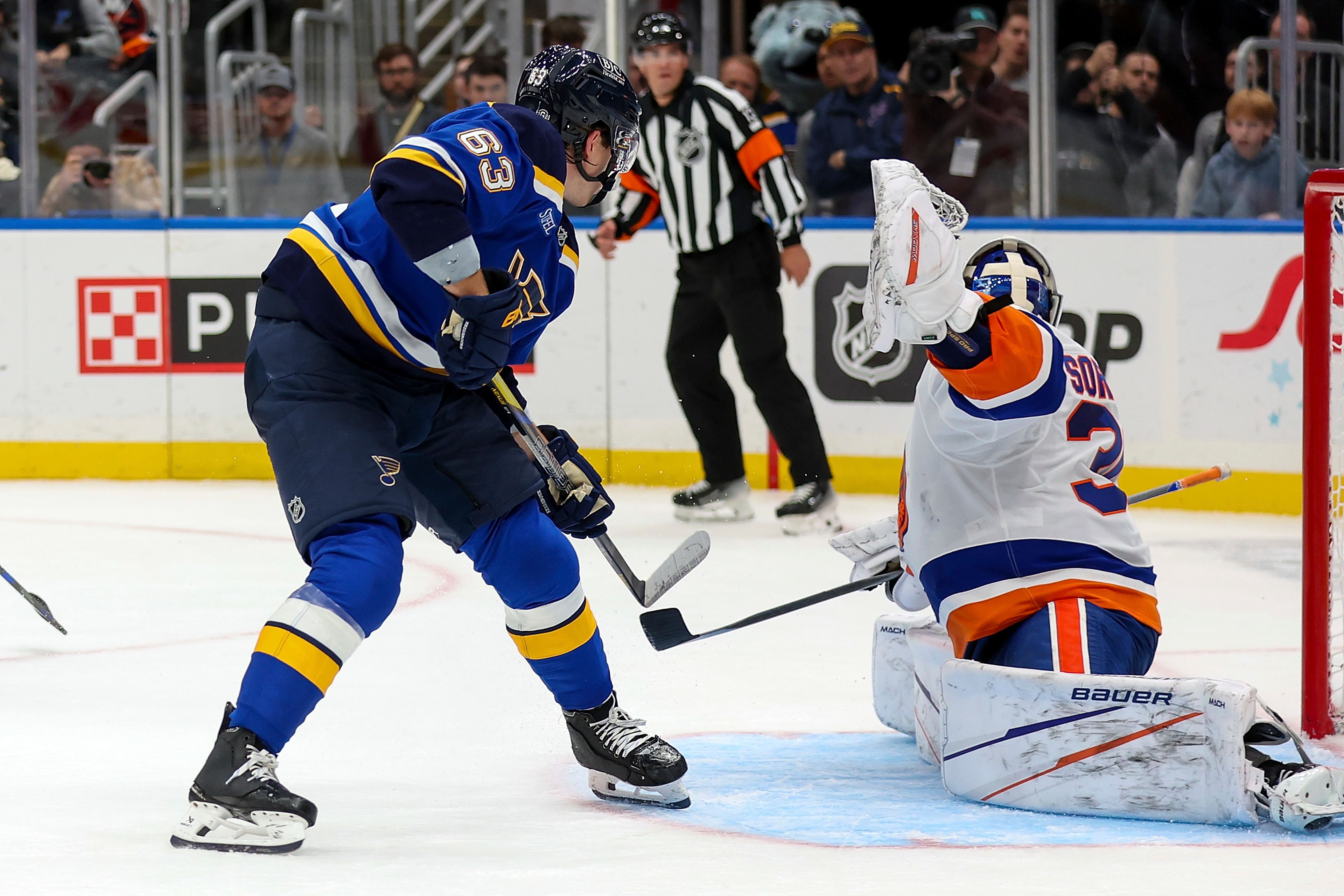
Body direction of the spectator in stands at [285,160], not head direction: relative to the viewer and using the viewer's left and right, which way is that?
facing the viewer

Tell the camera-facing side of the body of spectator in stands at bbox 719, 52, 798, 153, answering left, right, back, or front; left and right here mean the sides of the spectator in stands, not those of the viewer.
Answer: front

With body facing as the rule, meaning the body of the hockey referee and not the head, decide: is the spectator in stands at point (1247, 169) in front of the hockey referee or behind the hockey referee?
behind

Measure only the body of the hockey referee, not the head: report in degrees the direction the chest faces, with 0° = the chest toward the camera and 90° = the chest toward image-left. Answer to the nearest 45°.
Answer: approximately 45°

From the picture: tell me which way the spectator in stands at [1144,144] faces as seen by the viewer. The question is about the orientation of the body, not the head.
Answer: toward the camera

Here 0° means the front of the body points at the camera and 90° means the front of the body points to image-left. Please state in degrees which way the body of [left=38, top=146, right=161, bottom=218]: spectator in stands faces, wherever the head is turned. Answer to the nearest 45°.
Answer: approximately 0°

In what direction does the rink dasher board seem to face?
toward the camera

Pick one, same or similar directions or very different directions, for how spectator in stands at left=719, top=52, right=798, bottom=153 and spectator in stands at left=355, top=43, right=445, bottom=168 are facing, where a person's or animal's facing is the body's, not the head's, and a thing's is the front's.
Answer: same or similar directions

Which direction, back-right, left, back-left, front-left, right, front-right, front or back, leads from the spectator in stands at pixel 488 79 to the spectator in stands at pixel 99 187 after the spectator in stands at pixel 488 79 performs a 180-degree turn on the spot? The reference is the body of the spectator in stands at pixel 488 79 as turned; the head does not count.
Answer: left
